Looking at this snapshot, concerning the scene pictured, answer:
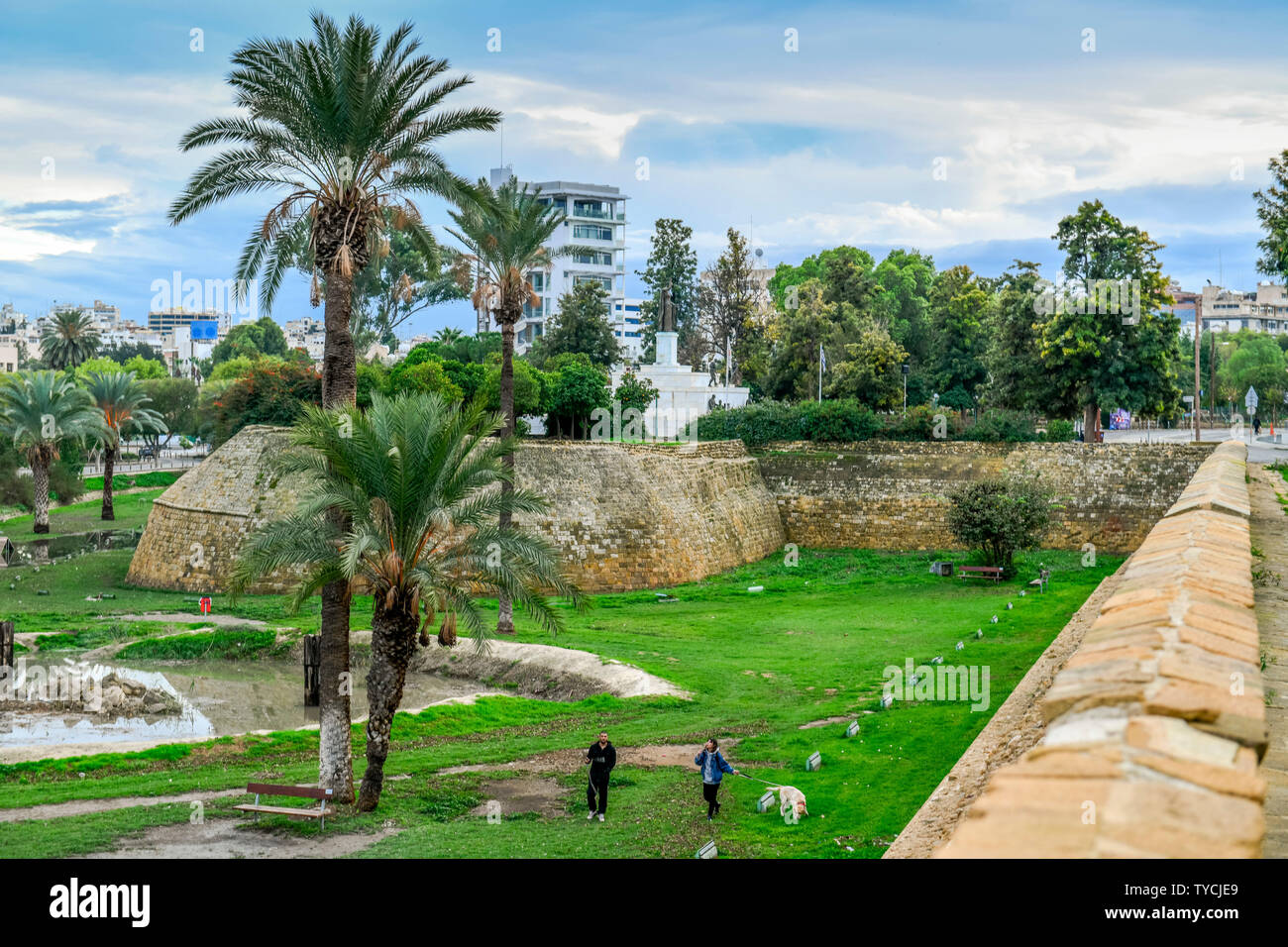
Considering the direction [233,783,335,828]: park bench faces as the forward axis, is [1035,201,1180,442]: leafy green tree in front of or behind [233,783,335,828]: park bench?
behind

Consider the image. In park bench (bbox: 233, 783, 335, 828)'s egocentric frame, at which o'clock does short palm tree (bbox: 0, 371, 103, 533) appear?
The short palm tree is roughly at 4 o'clock from the park bench.

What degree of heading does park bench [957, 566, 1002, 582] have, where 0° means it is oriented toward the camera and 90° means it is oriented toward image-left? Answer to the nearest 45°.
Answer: approximately 0°

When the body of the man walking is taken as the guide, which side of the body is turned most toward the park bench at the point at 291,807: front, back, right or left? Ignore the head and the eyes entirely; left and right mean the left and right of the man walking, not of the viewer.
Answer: right

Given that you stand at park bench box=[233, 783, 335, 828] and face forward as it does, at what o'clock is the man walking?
The man walking is roughly at 8 o'clock from the park bench.

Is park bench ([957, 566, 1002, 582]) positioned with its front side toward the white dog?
yes

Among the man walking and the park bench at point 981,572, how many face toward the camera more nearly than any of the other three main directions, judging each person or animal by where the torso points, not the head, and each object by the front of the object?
2

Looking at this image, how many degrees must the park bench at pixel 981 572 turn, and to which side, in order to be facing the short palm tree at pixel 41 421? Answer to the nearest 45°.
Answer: approximately 90° to its right

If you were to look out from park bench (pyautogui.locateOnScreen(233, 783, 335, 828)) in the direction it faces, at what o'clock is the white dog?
The white dog is roughly at 8 o'clock from the park bench.
